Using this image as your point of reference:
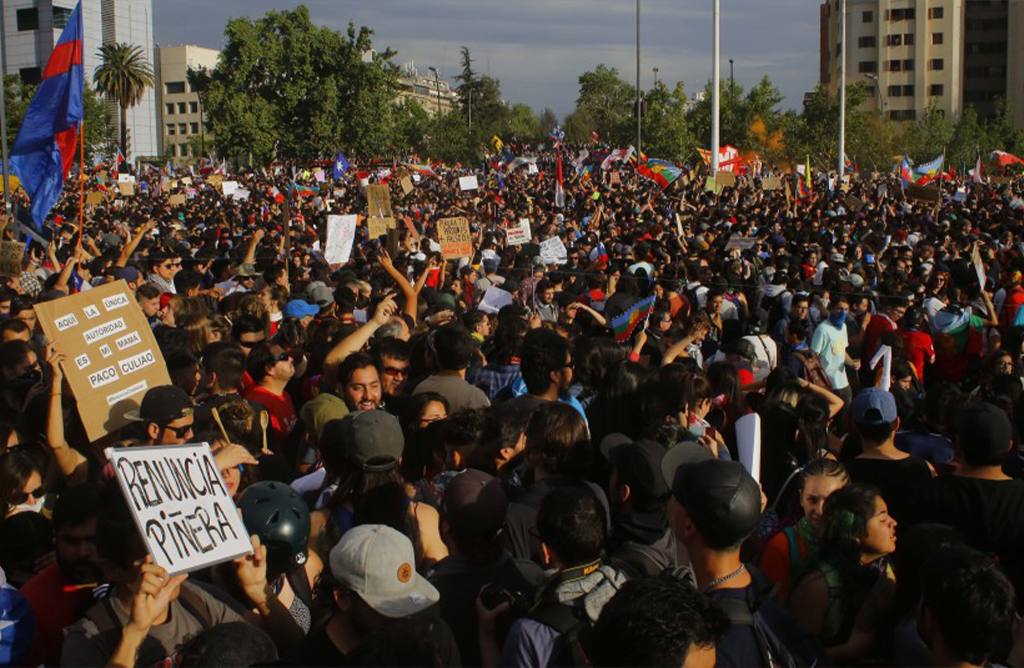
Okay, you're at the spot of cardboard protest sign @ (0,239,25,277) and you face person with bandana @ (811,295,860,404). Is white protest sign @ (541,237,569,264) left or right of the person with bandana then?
left

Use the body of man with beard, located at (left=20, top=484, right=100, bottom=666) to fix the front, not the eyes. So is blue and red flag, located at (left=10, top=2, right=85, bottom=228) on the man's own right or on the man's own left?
on the man's own left
